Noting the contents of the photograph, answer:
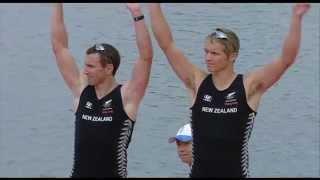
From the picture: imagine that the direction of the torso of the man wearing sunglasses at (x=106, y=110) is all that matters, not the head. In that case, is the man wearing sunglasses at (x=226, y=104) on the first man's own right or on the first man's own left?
on the first man's own left

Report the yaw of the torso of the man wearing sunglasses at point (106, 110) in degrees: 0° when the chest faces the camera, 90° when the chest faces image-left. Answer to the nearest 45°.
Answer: approximately 45°
